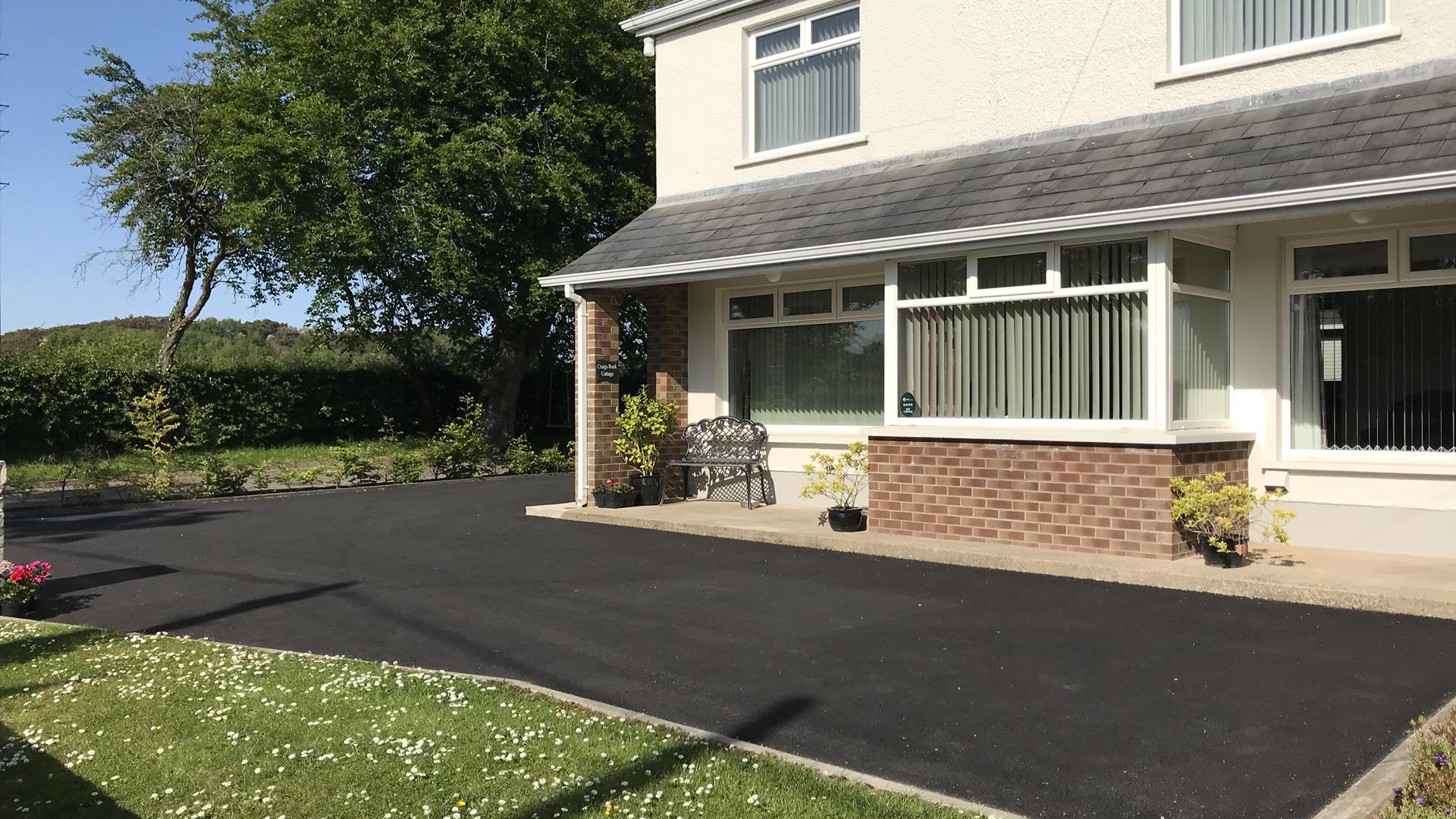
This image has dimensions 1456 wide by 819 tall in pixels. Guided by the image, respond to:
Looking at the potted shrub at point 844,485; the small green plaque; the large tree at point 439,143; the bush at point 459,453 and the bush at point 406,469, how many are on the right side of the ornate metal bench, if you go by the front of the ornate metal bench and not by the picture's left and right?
3

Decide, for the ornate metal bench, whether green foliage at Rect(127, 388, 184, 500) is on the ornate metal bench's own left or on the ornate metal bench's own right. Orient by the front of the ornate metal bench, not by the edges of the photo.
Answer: on the ornate metal bench's own right

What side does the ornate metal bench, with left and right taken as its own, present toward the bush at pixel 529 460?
right

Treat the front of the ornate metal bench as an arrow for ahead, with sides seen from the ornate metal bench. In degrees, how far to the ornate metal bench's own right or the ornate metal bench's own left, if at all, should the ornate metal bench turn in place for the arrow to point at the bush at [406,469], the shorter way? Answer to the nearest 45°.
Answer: approximately 90° to the ornate metal bench's own right

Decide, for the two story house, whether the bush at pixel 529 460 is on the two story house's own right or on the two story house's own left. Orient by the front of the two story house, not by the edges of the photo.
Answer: on the two story house's own right

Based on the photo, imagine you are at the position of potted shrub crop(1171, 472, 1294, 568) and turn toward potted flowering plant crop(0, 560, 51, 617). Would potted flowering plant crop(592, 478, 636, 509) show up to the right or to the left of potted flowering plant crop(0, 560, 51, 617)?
right

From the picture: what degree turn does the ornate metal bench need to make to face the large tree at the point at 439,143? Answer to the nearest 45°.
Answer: approximately 90° to its right

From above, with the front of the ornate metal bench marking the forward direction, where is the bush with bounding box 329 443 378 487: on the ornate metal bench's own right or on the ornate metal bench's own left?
on the ornate metal bench's own right
